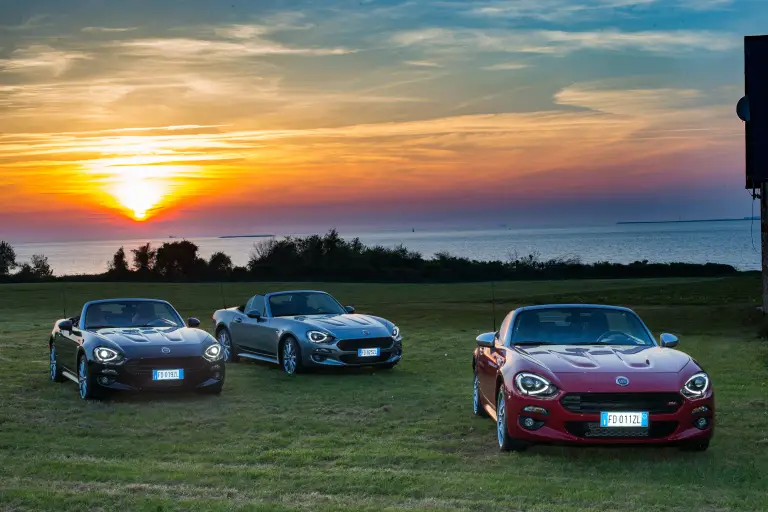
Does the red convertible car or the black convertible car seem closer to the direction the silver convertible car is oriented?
the red convertible car

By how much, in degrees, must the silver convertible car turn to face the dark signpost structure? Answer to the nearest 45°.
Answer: approximately 90° to its left

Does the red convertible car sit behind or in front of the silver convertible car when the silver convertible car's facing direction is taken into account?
in front

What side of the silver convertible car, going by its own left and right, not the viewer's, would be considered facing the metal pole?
left

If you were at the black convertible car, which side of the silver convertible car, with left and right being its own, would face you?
right
